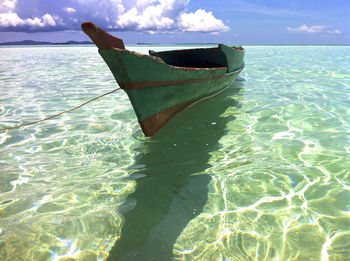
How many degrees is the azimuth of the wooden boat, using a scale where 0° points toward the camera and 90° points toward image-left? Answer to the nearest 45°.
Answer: approximately 45°
